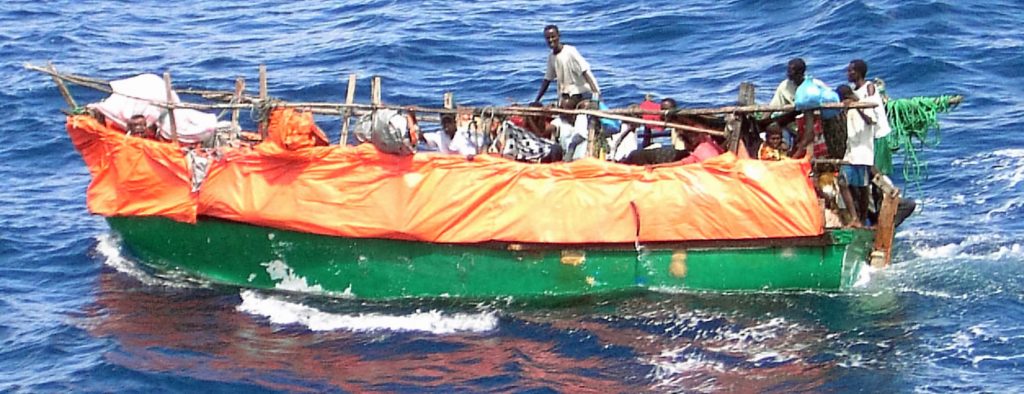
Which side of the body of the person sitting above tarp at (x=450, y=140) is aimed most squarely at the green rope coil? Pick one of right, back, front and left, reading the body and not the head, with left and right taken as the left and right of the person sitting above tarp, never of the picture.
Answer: left

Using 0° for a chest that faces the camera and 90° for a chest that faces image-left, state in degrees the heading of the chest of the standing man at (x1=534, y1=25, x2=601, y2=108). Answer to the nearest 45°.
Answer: approximately 45°

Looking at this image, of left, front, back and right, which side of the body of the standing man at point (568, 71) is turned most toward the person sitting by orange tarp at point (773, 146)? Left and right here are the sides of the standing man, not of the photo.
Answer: left

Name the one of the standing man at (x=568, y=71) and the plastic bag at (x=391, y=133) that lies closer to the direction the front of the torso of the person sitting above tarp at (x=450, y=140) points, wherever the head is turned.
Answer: the plastic bag

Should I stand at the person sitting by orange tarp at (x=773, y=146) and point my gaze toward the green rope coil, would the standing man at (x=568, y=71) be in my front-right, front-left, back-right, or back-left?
back-left

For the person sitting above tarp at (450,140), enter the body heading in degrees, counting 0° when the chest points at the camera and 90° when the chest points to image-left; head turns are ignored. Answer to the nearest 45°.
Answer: approximately 0°
